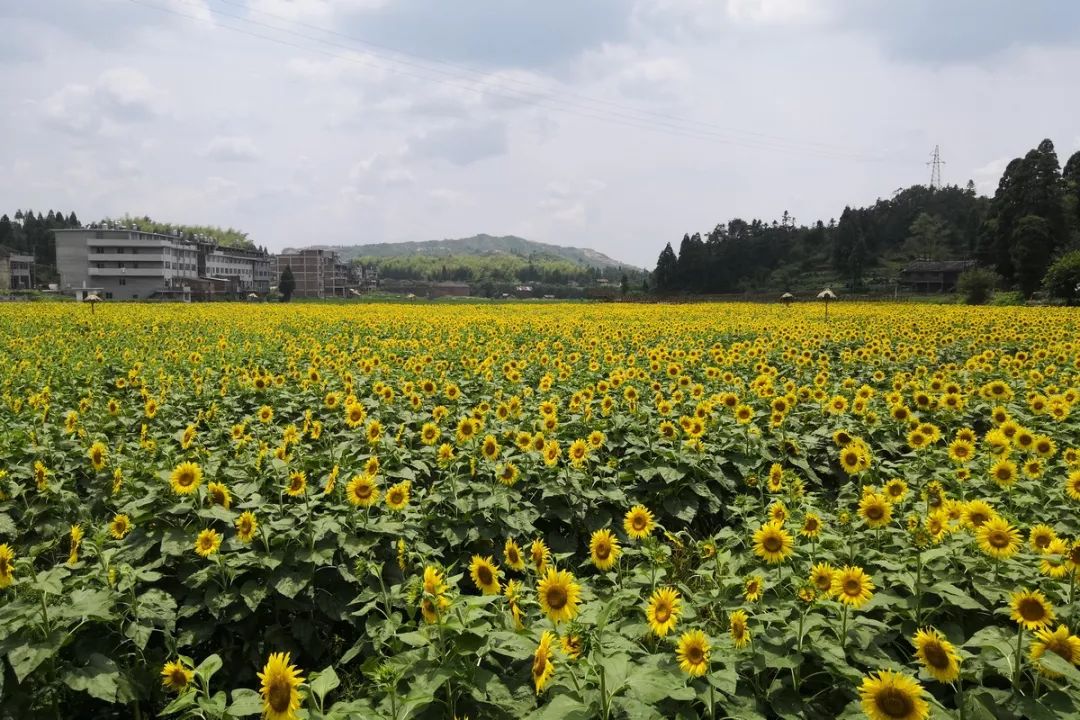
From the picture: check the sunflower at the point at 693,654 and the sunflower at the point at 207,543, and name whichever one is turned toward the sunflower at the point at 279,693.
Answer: the sunflower at the point at 207,543

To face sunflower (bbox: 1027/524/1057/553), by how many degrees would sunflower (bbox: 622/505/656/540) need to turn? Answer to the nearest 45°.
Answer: approximately 90° to its left

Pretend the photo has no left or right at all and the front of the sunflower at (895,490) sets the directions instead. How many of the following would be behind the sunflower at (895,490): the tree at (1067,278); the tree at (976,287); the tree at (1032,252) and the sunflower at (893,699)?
3

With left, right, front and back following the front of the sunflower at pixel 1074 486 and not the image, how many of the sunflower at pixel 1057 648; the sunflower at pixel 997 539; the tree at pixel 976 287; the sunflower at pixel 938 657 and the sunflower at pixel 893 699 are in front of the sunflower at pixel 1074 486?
4

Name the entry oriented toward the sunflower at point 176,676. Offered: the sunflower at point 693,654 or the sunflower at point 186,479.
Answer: the sunflower at point 186,479

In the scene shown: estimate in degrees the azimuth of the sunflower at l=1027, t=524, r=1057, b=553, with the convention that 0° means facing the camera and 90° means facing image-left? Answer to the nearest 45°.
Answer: approximately 0°

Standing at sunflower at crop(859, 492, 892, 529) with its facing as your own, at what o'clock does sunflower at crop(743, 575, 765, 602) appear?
sunflower at crop(743, 575, 765, 602) is roughly at 1 o'clock from sunflower at crop(859, 492, 892, 529).

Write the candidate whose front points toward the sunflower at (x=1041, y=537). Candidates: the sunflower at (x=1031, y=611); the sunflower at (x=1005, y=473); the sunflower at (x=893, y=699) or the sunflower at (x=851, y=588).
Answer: the sunflower at (x=1005, y=473)

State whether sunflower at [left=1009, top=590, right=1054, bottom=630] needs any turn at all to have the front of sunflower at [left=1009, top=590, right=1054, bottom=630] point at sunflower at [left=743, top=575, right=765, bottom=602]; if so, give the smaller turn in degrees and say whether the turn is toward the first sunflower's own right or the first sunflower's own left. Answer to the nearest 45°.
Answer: approximately 90° to the first sunflower's own right

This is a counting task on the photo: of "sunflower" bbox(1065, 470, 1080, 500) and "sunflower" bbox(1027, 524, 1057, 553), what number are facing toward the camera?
2

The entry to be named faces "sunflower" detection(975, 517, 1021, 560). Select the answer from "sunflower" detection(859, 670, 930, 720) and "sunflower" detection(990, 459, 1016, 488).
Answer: "sunflower" detection(990, 459, 1016, 488)

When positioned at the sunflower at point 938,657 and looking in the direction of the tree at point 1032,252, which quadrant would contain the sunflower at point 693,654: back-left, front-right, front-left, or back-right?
back-left

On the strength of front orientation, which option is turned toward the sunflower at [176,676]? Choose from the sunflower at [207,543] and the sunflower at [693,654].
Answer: the sunflower at [207,543]

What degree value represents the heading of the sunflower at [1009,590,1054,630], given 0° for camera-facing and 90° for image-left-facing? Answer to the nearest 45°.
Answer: approximately 0°
